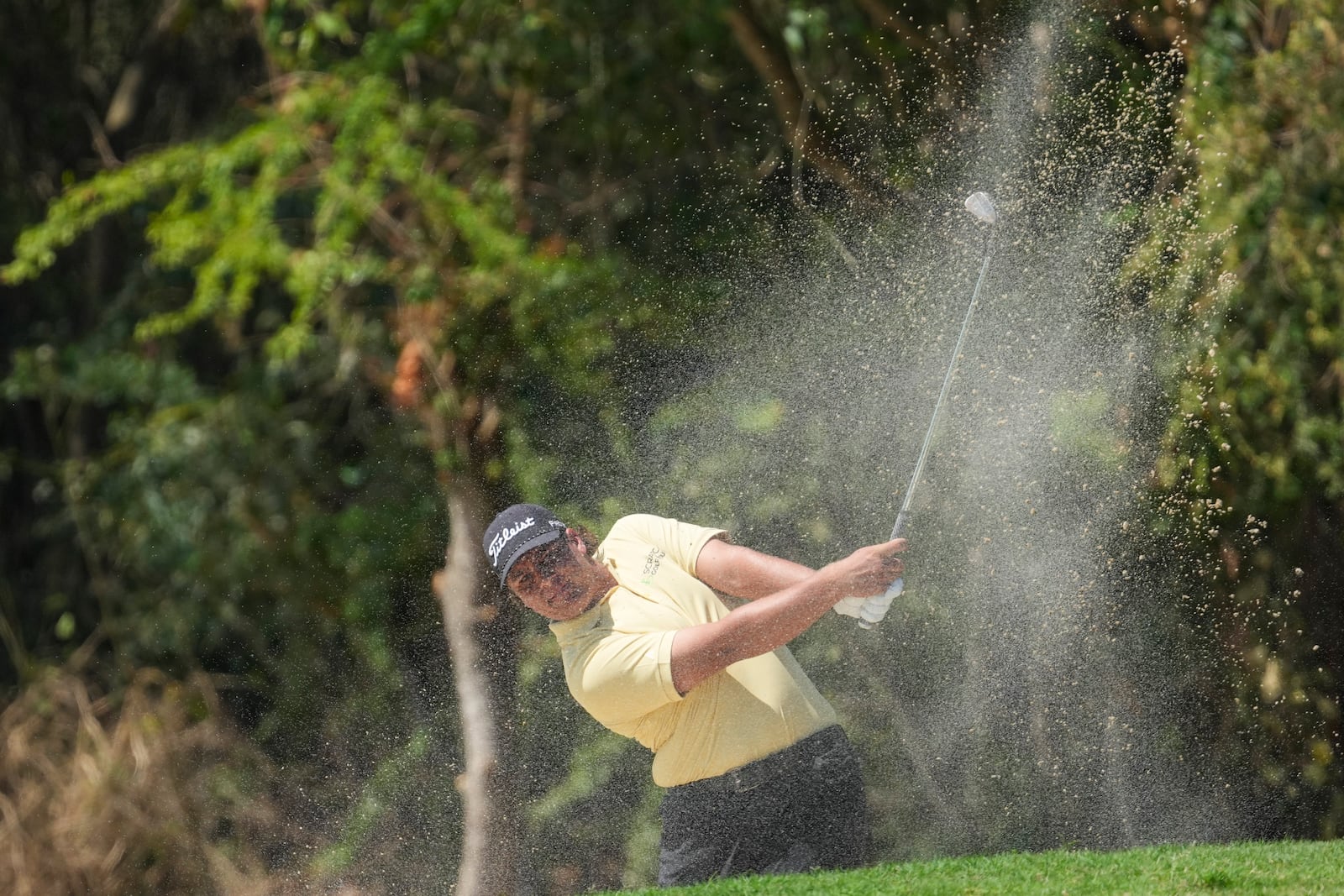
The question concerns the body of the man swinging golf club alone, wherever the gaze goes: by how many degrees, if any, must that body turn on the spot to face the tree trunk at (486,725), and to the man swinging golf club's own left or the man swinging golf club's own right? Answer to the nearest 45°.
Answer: approximately 135° to the man swinging golf club's own right

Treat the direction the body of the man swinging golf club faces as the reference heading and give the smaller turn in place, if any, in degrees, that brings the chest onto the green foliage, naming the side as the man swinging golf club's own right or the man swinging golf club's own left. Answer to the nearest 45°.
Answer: approximately 135° to the man swinging golf club's own left

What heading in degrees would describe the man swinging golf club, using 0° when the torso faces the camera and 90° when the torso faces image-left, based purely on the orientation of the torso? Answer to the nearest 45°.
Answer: approximately 0°
